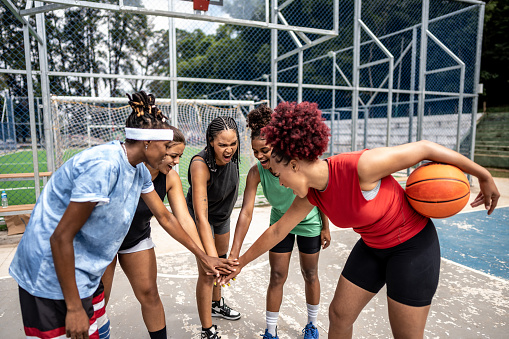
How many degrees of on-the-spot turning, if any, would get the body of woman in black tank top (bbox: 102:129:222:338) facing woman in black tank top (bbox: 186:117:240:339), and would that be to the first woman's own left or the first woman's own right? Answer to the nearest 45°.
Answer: approximately 90° to the first woman's own left

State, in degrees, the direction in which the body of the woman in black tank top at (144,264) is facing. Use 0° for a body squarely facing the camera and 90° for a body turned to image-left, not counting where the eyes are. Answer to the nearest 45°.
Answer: approximately 315°

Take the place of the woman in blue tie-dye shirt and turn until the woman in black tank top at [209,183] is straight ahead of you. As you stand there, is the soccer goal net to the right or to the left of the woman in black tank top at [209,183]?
left

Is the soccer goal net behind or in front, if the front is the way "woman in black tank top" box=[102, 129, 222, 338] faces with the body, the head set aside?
behind

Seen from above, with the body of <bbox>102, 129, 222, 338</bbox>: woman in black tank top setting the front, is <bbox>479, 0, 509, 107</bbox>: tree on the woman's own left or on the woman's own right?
on the woman's own left

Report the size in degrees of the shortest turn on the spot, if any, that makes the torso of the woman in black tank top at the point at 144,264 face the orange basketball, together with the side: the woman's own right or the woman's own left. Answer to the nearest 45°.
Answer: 0° — they already face it

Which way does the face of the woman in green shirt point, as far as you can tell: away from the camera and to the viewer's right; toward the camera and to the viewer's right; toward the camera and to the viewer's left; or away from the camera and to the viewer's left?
toward the camera and to the viewer's left

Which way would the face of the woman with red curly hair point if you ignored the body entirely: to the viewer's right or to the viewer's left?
to the viewer's left

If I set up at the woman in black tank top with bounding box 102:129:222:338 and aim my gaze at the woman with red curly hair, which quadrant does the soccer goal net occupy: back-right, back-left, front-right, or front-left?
back-left

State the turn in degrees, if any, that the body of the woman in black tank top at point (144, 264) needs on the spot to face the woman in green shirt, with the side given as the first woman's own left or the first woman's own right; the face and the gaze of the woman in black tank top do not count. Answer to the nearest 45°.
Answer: approximately 45° to the first woman's own left

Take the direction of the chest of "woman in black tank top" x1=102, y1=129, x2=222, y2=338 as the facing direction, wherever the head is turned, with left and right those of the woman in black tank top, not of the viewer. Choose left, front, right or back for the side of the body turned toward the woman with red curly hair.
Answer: front
